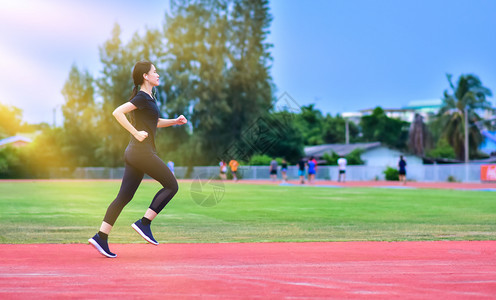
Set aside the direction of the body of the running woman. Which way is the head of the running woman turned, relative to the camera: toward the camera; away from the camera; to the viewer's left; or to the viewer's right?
to the viewer's right

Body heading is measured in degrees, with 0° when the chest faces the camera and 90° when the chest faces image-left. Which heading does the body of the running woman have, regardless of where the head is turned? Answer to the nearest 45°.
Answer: approximately 270°
